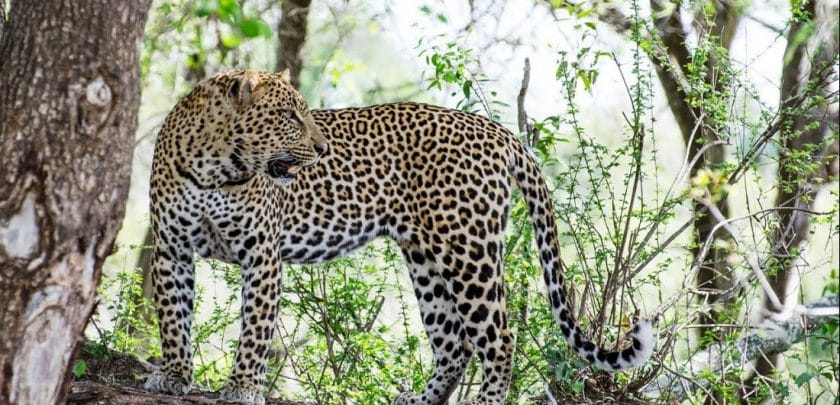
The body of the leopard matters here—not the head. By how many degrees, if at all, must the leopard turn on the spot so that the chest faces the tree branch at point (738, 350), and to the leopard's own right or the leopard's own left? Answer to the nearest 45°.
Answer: approximately 135° to the leopard's own left

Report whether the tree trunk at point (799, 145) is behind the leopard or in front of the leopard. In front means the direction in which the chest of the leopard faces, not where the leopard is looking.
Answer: behind

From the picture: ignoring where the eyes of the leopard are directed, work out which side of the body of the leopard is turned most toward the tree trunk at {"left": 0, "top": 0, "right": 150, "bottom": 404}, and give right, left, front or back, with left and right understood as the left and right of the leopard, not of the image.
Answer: front
